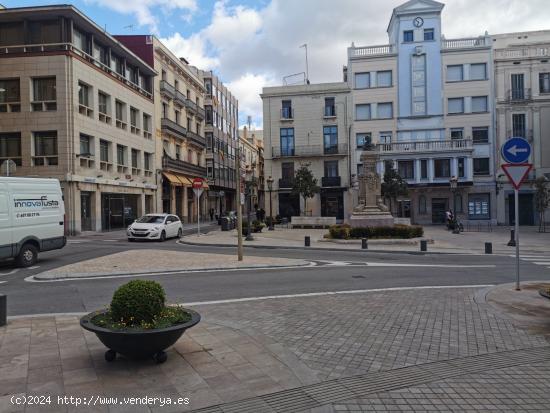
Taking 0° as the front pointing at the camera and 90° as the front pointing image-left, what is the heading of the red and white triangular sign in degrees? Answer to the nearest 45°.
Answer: approximately 0°

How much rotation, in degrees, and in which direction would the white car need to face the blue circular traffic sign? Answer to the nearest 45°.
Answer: approximately 45° to its left

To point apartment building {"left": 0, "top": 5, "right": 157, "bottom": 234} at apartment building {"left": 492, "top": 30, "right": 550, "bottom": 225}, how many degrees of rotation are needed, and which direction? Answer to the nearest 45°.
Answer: approximately 45° to its left

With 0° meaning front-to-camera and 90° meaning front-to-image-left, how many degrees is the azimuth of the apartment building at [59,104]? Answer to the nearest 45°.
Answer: approximately 315°

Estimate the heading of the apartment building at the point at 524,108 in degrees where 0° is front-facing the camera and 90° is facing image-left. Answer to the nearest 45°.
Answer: approximately 0°

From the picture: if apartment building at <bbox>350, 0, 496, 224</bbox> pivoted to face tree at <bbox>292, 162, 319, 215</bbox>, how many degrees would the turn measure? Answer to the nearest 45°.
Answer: approximately 45° to its right

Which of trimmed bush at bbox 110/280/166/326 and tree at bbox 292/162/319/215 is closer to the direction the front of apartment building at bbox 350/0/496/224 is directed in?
the trimmed bush

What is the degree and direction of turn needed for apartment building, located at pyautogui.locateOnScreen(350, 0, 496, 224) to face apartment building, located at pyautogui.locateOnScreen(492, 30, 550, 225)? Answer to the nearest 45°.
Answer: approximately 90° to its left
